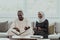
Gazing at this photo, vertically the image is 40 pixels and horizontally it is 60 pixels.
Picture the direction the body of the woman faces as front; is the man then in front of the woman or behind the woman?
in front

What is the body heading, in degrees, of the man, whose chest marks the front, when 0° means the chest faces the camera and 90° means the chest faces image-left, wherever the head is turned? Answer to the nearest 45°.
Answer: approximately 0°

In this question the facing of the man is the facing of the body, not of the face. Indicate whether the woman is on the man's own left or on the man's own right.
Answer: on the man's own left

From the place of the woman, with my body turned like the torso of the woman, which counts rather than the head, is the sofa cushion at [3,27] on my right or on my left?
on my right
